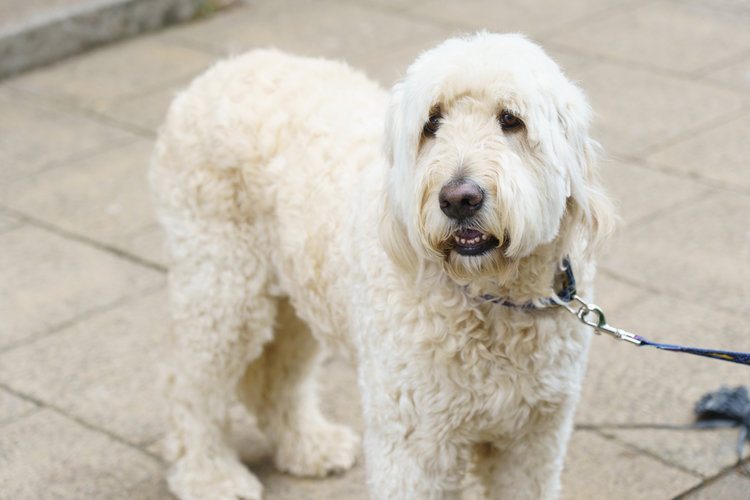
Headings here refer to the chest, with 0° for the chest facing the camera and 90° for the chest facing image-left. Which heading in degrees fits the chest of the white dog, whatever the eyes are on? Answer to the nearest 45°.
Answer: approximately 315°
